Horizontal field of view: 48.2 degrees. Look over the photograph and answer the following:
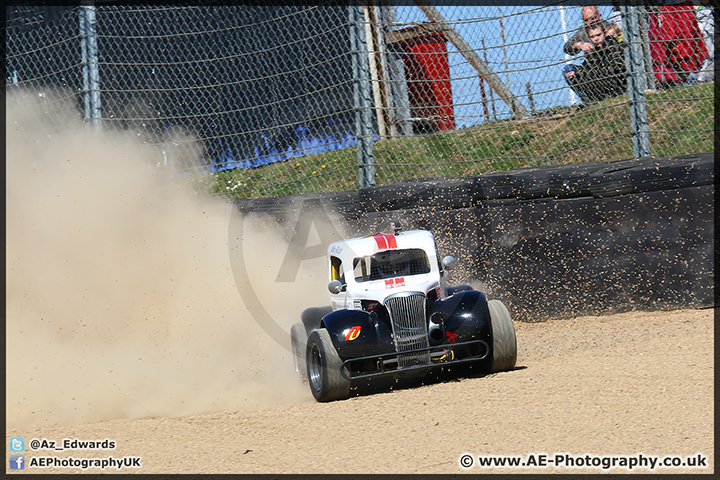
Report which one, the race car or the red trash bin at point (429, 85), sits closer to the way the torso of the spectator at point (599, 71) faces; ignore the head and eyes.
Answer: the race car

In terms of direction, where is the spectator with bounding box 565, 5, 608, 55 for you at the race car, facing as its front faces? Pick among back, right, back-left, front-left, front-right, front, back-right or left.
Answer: back-left

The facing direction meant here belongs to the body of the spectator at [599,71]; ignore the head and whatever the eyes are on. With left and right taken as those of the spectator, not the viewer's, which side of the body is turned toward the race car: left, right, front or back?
front

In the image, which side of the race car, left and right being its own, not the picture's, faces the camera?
front

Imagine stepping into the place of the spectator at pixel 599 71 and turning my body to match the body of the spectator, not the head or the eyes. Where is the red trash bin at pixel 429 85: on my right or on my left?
on my right

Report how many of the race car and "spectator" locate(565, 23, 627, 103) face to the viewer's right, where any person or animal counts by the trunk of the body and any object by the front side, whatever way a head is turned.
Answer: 0

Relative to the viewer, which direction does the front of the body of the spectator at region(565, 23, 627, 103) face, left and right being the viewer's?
facing the viewer and to the left of the viewer

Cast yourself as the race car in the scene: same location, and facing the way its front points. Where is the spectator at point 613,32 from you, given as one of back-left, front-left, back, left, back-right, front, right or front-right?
back-left
